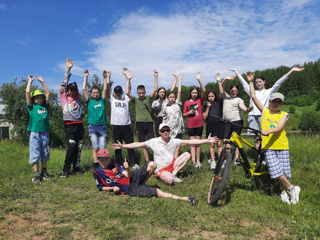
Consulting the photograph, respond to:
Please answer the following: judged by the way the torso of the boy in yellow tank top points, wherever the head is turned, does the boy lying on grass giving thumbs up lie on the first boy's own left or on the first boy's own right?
on the first boy's own right

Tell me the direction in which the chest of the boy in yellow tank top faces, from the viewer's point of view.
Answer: toward the camera

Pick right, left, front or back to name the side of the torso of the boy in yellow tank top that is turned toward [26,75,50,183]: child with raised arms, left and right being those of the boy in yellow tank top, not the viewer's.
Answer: right
